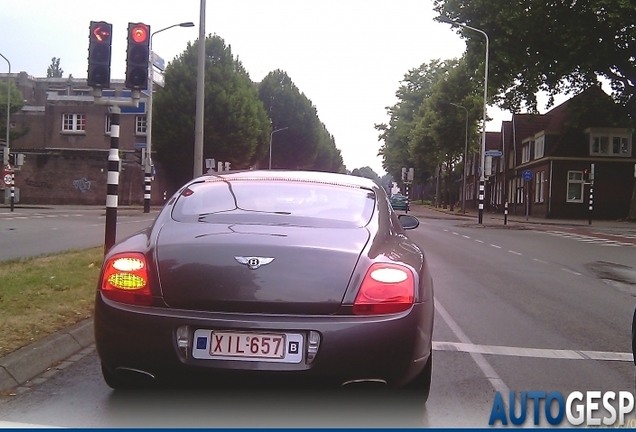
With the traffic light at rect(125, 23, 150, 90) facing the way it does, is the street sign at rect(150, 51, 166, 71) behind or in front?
behind

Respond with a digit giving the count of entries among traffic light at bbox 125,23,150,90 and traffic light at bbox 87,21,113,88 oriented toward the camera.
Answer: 2

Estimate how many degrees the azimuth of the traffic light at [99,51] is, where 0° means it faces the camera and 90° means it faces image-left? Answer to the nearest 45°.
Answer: approximately 0°

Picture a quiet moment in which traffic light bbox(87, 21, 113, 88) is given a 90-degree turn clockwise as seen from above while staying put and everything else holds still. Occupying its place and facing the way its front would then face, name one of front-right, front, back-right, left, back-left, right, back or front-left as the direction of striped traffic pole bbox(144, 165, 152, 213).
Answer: right

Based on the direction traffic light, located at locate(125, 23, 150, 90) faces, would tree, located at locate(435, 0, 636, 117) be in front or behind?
behind
